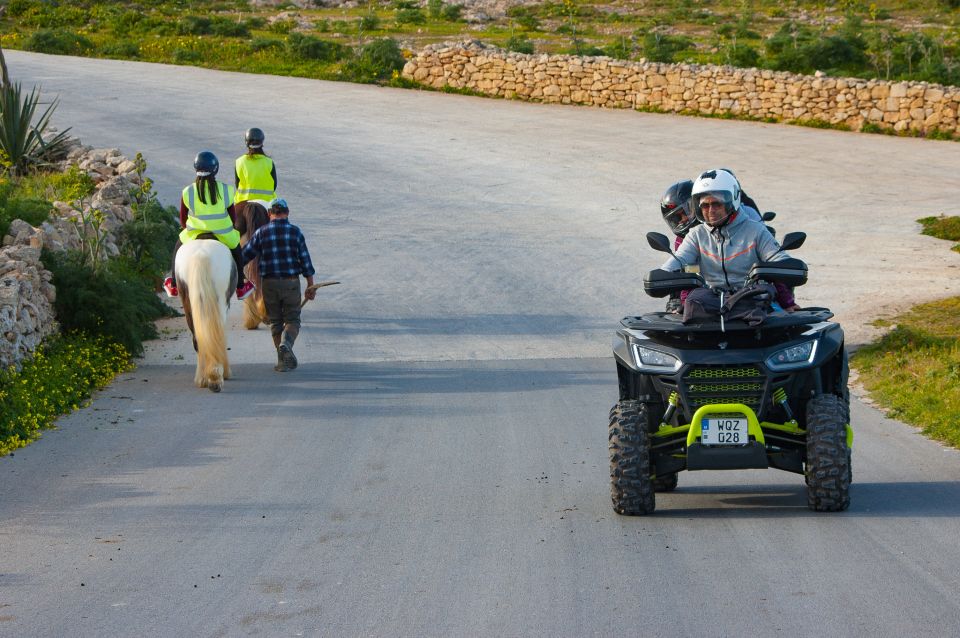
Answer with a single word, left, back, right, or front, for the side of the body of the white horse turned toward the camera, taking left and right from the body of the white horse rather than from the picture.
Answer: back

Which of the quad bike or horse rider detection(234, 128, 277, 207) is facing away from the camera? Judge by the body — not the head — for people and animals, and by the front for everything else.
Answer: the horse rider

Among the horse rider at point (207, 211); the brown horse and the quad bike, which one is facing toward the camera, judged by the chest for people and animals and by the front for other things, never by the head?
the quad bike

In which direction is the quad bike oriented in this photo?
toward the camera

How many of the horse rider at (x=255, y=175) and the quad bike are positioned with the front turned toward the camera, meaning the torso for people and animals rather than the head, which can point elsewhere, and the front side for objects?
1

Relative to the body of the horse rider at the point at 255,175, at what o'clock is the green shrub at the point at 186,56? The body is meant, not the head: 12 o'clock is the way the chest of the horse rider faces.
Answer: The green shrub is roughly at 12 o'clock from the horse rider.

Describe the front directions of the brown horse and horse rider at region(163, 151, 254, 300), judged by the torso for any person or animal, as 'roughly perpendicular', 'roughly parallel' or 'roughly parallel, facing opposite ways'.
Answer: roughly parallel

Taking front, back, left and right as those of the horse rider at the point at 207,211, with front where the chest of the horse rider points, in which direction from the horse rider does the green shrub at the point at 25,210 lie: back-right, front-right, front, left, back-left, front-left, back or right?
front-left

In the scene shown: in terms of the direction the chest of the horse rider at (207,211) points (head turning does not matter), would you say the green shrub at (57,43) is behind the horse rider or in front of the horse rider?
in front

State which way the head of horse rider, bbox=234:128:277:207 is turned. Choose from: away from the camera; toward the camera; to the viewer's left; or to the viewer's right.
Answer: away from the camera

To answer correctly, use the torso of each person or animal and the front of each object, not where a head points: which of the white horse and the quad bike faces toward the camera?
the quad bike

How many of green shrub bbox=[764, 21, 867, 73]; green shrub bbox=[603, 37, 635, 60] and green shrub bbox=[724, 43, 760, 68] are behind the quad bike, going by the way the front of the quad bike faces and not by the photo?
3

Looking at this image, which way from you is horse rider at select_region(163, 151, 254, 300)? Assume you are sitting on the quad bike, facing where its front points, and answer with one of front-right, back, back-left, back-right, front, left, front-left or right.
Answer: back-right

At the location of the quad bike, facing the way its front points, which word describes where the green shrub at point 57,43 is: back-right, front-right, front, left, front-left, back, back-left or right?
back-right

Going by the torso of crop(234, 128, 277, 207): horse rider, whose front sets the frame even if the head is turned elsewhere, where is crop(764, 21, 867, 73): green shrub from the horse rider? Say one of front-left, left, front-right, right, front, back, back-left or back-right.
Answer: front-right

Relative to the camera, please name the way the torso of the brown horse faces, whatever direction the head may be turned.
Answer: away from the camera

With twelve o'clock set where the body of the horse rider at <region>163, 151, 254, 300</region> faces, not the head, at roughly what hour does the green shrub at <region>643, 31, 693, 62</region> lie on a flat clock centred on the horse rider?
The green shrub is roughly at 1 o'clock from the horse rider.

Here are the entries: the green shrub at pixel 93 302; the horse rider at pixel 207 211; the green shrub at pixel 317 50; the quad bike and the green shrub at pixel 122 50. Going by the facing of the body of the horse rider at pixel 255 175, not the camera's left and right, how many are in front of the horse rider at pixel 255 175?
2

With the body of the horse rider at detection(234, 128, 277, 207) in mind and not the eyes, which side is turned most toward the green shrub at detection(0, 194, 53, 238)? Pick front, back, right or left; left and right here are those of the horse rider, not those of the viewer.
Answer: left

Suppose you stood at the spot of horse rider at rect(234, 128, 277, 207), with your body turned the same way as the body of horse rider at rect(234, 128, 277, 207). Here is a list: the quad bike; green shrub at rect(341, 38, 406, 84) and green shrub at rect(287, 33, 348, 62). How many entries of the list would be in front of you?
2

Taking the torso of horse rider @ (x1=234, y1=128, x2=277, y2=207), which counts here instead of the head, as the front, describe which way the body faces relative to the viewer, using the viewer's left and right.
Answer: facing away from the viewer

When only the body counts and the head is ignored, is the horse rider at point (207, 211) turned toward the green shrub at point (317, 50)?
yes

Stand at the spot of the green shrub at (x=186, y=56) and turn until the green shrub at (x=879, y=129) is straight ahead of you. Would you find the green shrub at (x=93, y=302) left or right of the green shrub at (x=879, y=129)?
right
